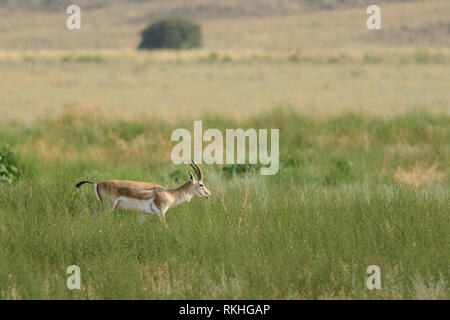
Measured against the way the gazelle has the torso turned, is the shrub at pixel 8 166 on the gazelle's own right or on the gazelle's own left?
on the gazelle's own left

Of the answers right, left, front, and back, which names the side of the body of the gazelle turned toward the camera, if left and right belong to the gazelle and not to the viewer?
right
